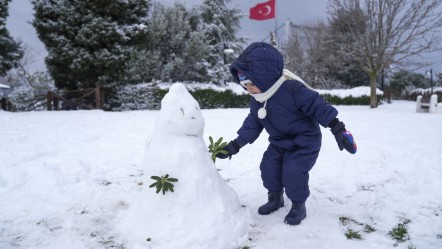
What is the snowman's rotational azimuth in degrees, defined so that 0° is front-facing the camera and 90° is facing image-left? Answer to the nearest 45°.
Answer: approximately 315°

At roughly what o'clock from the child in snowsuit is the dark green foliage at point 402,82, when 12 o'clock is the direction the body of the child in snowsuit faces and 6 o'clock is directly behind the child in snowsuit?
The dark green foliage is roughly at 5 o'clock from the child in snowsuit.

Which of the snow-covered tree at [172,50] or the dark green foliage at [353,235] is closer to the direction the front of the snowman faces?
the dark green foliage

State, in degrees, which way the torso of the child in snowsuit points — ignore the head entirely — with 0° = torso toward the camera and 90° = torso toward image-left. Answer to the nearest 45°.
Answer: approximately 45°

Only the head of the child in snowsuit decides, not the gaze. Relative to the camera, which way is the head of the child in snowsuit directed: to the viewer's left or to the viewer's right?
to the viewer's left

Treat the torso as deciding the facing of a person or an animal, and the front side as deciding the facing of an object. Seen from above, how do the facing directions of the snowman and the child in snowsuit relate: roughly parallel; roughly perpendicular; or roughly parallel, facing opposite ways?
roughly perpendicular

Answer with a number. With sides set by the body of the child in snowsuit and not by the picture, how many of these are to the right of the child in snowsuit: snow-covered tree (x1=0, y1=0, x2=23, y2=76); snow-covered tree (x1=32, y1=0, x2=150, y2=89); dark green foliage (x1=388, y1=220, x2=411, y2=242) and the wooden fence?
3

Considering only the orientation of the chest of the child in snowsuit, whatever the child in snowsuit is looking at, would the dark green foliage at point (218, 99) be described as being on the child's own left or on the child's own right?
on the child's own right

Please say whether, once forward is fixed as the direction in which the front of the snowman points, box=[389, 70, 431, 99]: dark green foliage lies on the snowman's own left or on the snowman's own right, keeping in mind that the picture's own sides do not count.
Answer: on the snowman's own left

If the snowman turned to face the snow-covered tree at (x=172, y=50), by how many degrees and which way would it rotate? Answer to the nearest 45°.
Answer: approximately 135° to its left
